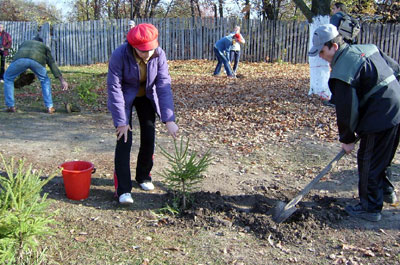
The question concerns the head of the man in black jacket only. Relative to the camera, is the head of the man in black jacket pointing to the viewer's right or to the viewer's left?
to the viewer's left

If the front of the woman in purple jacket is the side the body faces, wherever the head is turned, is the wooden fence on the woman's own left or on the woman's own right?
on the woman's own left

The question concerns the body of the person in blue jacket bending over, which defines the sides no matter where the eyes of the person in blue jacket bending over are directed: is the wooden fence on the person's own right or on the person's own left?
on the person's own left

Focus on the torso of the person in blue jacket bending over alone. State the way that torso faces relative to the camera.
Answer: to the viewer's right

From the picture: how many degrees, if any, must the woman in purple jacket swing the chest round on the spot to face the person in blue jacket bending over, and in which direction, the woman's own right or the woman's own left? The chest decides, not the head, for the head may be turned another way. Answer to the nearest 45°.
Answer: approximately 135° to the woman's own left

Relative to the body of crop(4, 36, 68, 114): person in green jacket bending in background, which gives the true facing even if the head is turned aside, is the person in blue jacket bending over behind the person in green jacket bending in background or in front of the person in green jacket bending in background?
in front

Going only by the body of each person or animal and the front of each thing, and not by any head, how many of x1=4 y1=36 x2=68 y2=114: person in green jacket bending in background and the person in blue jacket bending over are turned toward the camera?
0

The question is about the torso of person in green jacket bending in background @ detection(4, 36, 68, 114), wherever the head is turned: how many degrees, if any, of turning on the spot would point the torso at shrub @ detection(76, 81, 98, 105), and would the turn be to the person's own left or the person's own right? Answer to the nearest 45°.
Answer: approximately 90° to the person's own right

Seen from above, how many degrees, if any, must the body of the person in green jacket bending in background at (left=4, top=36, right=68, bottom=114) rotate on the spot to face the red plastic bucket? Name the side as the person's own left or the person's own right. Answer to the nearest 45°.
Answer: approximately 135° to the person's own right
